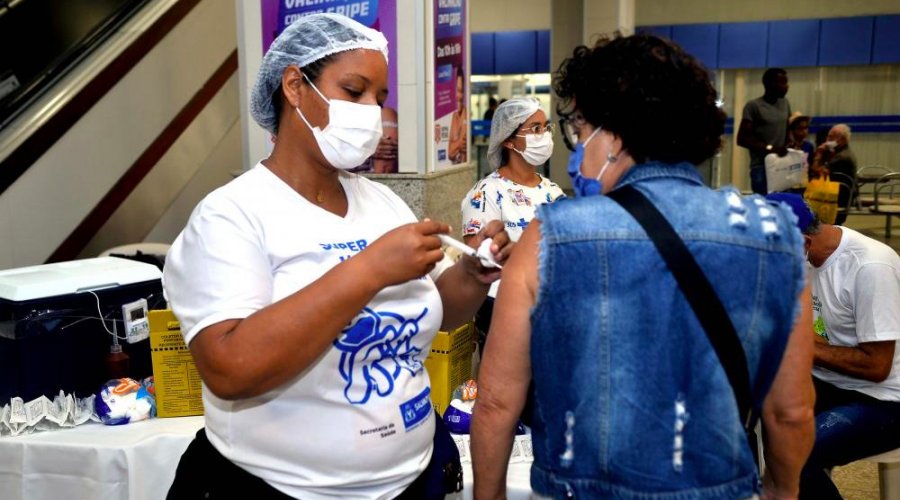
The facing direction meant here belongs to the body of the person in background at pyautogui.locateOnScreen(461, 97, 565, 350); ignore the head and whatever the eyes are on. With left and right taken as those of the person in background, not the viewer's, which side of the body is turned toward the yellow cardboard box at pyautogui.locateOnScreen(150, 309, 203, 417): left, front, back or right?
right

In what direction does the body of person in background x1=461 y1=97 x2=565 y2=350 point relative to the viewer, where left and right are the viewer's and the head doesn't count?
facing the viewer and to the right of the viewer

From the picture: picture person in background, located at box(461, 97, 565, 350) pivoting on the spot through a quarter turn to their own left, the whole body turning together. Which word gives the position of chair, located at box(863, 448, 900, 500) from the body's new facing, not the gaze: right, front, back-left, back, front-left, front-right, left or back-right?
right

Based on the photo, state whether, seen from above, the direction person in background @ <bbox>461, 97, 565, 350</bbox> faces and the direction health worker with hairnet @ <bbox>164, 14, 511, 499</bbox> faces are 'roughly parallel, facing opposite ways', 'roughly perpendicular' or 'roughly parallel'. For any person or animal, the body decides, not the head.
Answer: roughly parallel

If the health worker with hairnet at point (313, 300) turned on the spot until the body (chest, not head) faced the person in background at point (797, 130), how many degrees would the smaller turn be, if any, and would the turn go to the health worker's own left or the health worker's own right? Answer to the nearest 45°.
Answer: approximately 90° to the health worker's own left

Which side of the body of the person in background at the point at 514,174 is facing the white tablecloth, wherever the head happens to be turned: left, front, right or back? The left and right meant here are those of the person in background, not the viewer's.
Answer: right

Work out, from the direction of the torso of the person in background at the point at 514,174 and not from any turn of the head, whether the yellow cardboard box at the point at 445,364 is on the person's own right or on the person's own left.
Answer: on the person's own right

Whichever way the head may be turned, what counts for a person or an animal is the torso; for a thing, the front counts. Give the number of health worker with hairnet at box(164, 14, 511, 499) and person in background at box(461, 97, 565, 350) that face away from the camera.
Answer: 0

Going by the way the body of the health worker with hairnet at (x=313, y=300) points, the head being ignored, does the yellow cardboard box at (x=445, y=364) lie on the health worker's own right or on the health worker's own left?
on the health worker's own left

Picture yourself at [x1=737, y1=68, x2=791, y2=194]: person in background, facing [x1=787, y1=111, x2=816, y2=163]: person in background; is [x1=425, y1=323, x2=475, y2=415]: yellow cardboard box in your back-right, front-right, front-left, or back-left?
back-right
